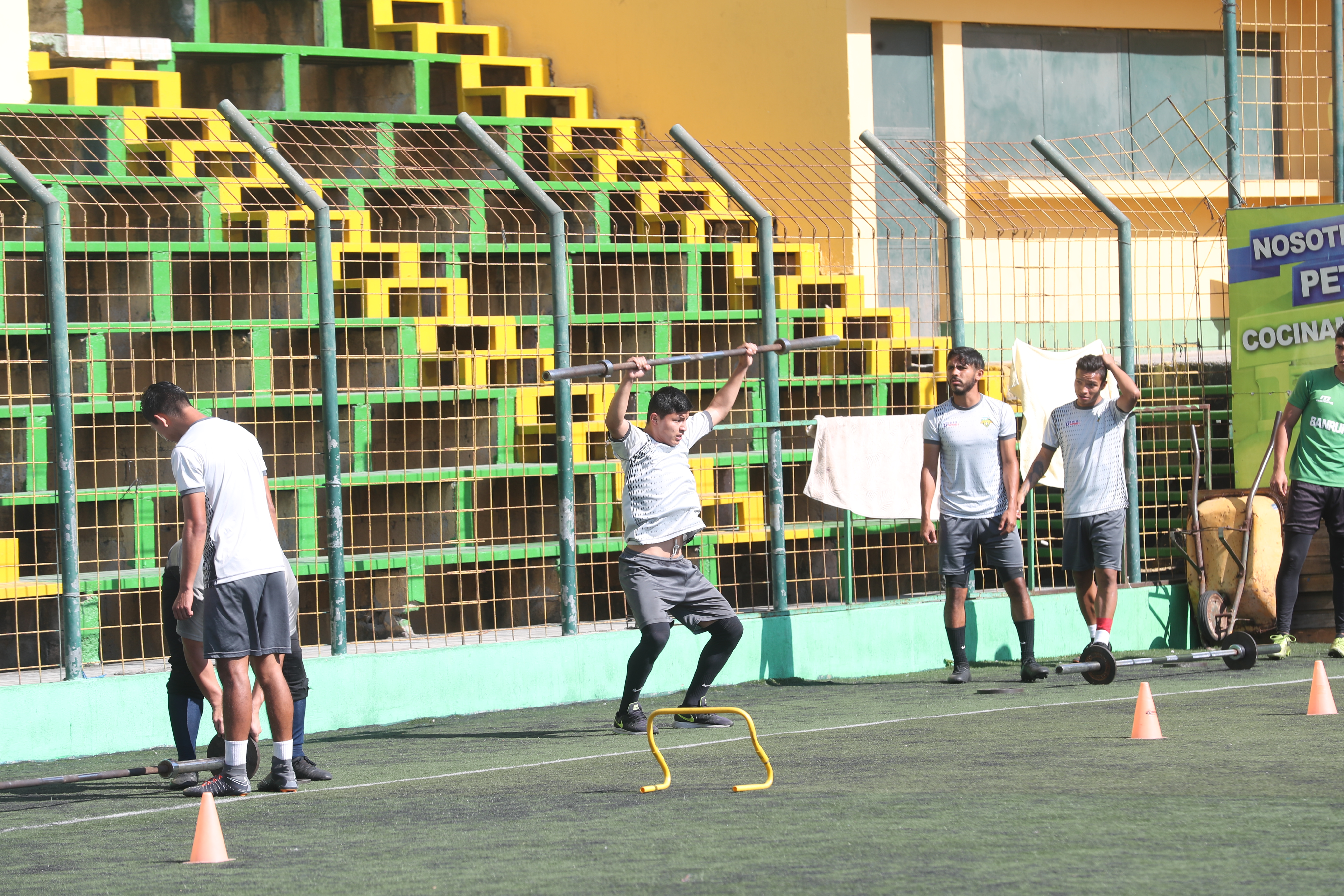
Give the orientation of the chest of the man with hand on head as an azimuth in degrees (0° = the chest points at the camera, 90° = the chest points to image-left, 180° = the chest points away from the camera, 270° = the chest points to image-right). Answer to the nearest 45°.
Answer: approximately 0°

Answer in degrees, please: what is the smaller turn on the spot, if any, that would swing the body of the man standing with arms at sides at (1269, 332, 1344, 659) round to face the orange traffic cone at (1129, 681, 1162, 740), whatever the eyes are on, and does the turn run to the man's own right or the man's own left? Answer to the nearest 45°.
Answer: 0° — they already face it

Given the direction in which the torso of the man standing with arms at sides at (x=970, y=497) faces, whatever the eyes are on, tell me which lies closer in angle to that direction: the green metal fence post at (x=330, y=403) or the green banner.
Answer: the green metal fence post

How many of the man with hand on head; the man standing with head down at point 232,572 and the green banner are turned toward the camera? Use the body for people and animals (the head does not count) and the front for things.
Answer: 2

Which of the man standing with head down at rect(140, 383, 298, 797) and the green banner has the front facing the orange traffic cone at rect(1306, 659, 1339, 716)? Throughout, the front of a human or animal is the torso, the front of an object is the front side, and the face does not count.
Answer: the green banner

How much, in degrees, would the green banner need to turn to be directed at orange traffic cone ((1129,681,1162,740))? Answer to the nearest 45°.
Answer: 0° — it already faces it

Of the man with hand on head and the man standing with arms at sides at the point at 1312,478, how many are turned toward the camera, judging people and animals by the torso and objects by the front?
2

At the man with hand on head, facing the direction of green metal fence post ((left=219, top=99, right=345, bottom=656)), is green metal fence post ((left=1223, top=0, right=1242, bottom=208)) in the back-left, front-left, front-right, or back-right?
back-right
